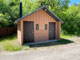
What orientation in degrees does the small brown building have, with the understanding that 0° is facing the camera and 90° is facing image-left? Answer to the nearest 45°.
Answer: approximately 315°
